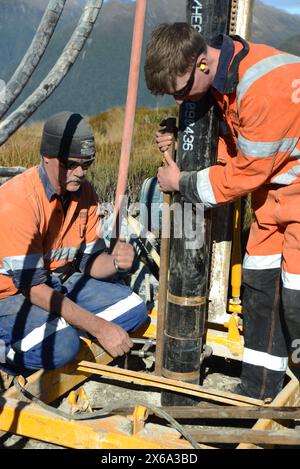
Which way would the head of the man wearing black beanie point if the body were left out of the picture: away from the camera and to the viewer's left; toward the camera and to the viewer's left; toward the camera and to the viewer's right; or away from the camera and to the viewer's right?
toward the camera and to the viewer's right

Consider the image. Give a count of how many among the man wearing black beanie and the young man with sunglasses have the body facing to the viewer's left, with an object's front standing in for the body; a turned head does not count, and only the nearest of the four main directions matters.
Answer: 1

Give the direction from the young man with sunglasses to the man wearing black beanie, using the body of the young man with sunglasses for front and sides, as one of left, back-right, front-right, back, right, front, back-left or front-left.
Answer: front

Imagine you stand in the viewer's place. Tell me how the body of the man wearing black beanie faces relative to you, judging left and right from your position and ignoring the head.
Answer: facing the viewer and to the right of the viewer

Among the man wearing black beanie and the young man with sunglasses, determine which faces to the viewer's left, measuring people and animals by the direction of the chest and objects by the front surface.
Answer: the young man with sunglasses

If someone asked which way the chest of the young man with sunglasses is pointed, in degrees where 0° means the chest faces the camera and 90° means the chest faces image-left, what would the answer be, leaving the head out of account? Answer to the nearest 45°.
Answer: approximately 90°

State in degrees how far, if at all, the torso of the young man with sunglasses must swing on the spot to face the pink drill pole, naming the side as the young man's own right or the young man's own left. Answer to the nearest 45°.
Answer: approximately 45° to the young man's own left
